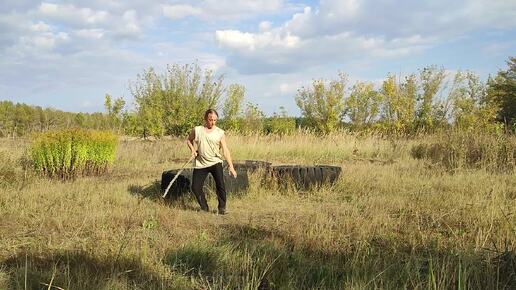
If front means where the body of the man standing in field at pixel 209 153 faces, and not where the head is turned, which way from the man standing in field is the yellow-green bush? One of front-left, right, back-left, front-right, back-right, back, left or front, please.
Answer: back-right

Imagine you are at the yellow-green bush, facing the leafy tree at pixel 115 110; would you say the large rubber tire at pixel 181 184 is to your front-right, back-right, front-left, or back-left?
back-right

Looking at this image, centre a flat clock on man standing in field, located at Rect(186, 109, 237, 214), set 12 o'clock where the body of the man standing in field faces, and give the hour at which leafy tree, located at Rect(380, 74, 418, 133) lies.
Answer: The leafy tree is roughly at 7 o'clock from the man standing in field.

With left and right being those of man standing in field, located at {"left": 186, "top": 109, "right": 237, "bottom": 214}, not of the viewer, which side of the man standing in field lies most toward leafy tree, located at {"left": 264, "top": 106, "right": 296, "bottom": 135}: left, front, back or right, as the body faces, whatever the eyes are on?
back

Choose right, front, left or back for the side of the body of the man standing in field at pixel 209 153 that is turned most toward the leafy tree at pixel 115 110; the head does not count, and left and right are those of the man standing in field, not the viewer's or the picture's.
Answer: back

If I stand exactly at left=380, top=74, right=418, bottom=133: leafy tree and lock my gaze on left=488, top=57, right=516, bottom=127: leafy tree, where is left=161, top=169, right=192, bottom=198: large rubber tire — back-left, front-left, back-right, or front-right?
back-right

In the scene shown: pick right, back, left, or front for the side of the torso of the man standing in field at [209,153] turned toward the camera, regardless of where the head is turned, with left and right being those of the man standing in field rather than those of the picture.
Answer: front

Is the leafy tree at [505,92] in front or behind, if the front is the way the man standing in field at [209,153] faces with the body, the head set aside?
behind

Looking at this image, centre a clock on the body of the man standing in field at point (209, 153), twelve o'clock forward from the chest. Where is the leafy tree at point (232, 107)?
The leafy tree is roughly at 6 o'clock from the man standing in field.

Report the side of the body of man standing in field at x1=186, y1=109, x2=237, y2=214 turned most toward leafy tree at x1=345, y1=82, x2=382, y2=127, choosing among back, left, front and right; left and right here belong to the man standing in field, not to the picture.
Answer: back

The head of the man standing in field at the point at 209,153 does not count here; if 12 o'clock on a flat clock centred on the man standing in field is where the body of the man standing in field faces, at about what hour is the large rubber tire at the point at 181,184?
The large rubber tire is roughly at 5 o'clock from the man standing in field.
